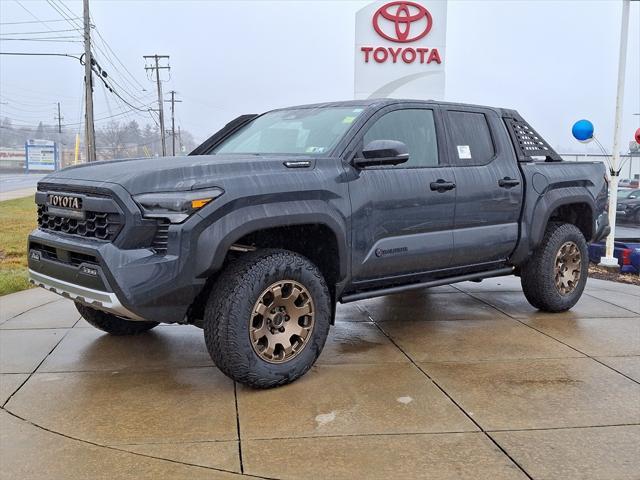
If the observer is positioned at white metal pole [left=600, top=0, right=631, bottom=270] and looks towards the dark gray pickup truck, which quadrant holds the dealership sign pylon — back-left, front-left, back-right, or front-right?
back-right

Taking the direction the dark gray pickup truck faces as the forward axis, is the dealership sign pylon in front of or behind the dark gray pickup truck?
behind

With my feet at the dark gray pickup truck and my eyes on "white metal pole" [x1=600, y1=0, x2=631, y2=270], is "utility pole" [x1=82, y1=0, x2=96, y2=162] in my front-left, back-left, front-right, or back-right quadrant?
front-left

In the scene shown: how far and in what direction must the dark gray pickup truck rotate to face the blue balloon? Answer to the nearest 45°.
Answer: approximately 180°

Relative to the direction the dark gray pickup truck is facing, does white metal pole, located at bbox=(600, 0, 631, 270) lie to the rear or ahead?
to the rear

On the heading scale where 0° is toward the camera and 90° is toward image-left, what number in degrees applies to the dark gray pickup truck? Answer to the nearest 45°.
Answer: approximately 45°

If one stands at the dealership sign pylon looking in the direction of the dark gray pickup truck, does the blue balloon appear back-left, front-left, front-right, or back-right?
front-left

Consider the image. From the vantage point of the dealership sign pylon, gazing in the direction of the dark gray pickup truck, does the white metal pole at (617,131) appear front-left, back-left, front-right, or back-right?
front-left

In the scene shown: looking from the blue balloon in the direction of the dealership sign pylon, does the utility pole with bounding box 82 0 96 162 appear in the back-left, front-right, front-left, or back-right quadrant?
front-left

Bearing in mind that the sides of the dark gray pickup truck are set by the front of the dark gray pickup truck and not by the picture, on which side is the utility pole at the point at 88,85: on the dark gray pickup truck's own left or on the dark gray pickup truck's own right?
on the dark gray pickup truck's own right

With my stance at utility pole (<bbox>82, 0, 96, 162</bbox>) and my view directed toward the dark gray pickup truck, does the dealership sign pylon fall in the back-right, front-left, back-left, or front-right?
front-left
